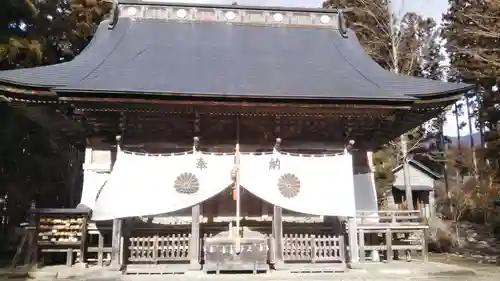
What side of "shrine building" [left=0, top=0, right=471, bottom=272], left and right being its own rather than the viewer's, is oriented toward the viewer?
front

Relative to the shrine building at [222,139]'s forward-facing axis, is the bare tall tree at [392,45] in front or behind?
behind

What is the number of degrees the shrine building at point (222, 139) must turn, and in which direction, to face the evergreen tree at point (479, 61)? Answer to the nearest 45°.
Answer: approximately 135° to its left

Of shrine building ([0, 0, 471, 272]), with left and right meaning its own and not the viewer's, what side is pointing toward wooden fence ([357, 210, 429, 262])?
left

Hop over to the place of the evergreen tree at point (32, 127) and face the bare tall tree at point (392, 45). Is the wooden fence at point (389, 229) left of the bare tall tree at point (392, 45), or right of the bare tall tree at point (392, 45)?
right

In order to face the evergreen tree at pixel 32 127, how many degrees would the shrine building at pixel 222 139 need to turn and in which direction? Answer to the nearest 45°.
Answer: approximately 135° to its right

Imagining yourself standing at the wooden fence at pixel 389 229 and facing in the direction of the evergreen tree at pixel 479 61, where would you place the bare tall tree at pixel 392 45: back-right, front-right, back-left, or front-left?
front-left

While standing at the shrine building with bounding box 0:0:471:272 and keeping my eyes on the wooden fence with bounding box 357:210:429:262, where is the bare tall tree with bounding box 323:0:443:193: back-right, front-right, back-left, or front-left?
front-left

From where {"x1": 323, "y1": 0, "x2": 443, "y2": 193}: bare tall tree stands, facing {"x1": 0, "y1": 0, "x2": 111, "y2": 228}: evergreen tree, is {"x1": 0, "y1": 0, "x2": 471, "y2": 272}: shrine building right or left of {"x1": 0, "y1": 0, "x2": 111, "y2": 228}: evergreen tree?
left
